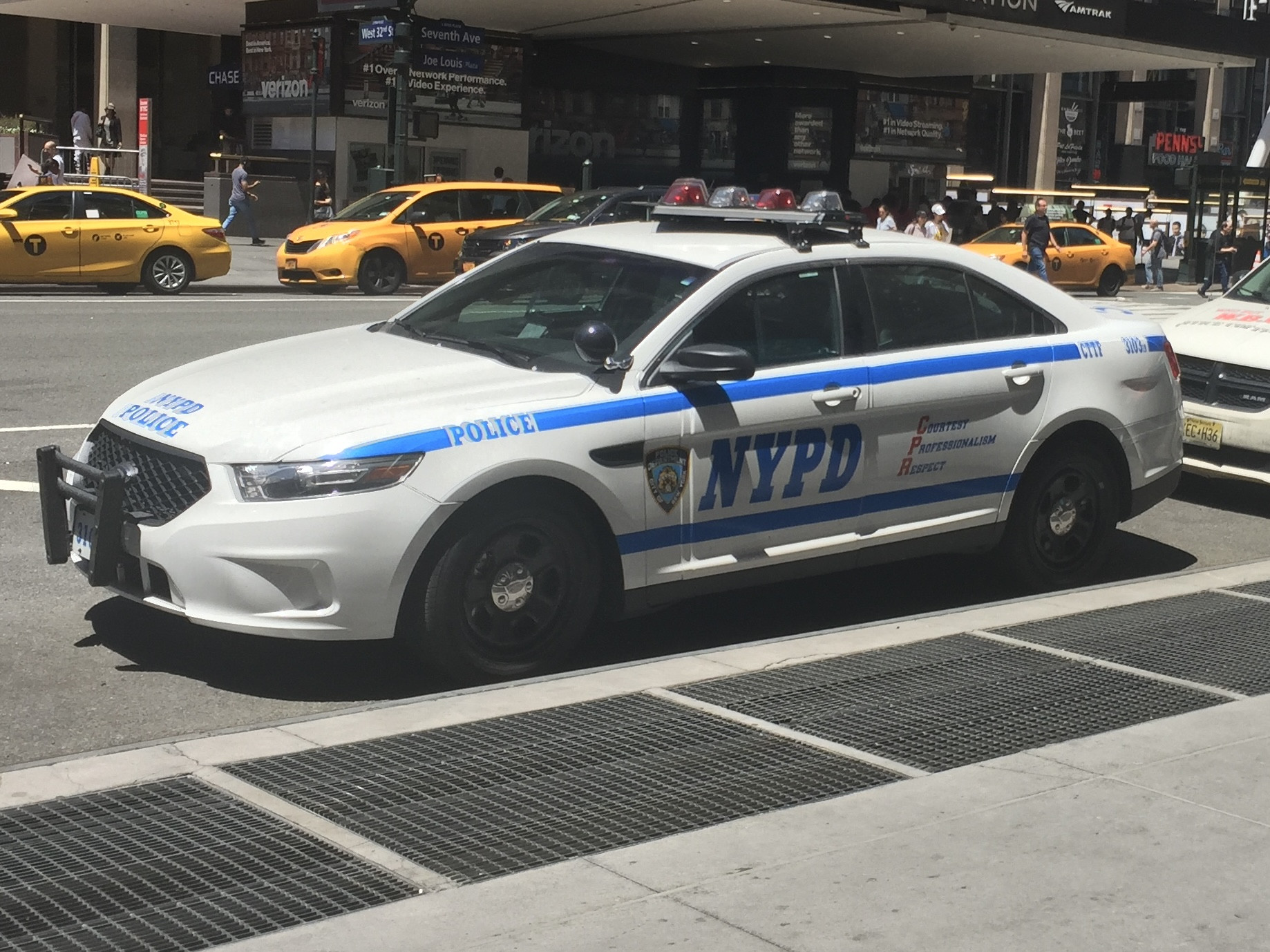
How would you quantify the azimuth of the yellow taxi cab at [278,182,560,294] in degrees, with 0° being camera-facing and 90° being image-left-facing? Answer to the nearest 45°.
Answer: approximately 45°

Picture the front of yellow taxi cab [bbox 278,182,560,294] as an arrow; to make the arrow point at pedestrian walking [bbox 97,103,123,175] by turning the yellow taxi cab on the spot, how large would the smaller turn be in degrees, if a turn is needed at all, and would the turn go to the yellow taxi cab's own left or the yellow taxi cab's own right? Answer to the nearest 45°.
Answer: approximately 90° to the yellow taxi cab's own right
